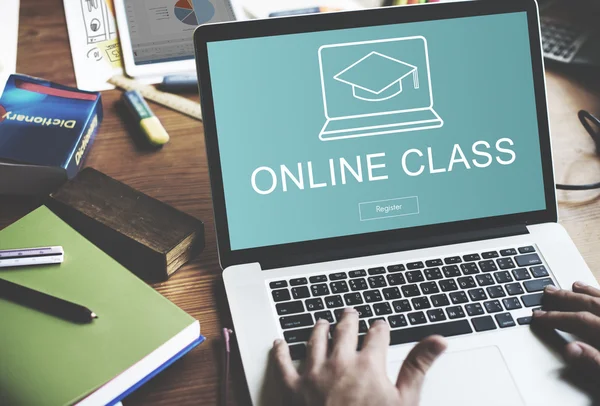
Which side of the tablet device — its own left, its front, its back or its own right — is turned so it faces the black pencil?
front

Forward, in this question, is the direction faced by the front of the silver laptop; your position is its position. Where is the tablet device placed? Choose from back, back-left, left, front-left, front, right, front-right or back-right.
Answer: back-right

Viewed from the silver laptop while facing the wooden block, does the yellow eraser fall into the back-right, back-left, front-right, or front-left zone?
front-right

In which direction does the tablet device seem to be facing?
toward the camera

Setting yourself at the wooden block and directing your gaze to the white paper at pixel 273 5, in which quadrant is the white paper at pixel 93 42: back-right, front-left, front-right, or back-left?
front-left

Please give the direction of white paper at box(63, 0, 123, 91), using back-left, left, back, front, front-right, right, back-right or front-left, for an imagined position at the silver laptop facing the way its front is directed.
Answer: back-right

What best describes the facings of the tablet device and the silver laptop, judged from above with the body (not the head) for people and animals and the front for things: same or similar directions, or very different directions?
same or similar directions

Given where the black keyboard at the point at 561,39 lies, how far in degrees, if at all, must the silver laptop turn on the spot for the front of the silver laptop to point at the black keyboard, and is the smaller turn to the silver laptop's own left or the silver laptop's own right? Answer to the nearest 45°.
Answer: approximately 135° to the silver laptop's own left

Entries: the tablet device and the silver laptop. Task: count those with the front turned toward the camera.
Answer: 2
